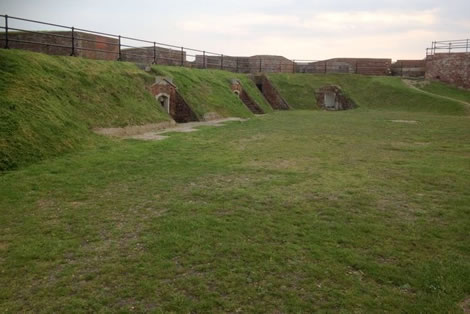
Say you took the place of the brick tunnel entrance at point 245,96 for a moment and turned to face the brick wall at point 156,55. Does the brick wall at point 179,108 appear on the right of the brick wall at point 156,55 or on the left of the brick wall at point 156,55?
left

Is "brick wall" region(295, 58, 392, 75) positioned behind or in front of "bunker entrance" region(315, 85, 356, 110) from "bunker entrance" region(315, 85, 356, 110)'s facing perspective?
behind

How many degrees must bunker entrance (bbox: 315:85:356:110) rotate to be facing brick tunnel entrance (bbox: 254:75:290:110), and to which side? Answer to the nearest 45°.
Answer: approximately 45° to its right

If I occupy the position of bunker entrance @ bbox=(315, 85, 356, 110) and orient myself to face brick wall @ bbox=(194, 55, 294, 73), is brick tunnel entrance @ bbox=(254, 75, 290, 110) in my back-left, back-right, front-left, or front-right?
front-left

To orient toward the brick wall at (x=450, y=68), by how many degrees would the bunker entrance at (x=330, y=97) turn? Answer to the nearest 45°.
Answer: approximately 90° to its left

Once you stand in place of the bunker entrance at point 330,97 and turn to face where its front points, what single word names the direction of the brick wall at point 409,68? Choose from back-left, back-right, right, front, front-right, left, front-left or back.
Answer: back-left

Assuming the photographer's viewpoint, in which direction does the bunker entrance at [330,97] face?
facing the viewer

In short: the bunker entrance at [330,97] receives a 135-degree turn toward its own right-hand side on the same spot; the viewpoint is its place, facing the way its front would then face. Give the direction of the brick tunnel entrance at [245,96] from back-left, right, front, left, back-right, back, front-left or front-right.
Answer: left
